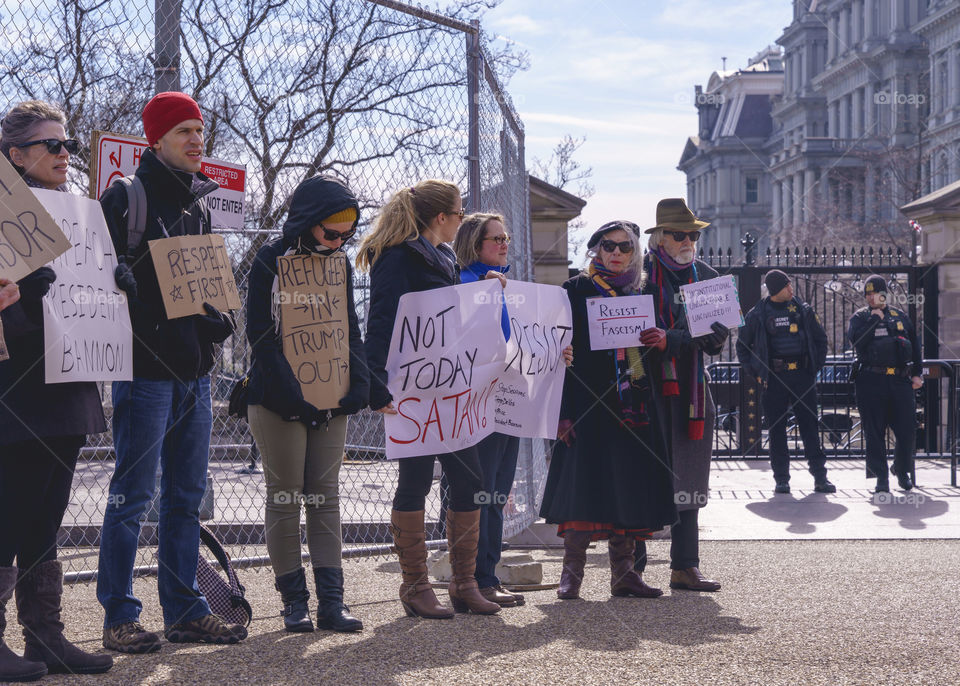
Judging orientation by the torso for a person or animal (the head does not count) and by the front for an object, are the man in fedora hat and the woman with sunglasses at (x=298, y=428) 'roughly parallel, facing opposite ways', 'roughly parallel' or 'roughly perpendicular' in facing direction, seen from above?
roughly parallel

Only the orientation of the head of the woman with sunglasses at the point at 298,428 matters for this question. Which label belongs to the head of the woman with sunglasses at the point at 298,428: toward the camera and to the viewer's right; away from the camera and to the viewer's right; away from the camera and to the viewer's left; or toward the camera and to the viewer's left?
toward the camera and to the viewer's right

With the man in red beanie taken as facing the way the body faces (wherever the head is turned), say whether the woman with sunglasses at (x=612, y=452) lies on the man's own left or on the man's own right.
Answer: on the man's own left

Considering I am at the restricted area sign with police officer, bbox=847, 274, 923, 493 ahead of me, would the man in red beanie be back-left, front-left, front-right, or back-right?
back-right

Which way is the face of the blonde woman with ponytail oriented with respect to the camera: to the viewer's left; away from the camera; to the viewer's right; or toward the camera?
to the viewer's right

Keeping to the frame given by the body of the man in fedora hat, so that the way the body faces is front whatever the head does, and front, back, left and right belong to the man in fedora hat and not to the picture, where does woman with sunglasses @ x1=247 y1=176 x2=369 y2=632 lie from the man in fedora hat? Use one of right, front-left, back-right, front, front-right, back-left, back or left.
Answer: right

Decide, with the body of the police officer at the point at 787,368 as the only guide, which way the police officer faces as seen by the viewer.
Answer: toward the camera

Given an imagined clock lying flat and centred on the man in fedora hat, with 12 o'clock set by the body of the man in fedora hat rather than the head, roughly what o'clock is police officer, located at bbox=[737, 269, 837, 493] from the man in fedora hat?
The police officer is roughly at 8 o'clock from the man in fedora hat.

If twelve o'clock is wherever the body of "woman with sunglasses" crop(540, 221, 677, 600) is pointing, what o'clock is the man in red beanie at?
The man in red beanie is roughly at 3 o'clock from the woman with sunglasses.

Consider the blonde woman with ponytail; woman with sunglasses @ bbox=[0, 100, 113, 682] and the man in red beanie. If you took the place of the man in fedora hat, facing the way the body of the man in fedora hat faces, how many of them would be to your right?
3

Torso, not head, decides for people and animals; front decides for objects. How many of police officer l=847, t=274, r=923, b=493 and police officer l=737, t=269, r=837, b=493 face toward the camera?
2

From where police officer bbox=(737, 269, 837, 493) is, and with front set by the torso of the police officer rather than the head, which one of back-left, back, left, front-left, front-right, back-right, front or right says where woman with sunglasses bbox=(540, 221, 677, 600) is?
front

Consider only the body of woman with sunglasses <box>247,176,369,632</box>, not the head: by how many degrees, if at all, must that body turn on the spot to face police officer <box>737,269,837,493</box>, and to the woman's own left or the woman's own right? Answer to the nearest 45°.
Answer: approximately 90° to the woman's own left

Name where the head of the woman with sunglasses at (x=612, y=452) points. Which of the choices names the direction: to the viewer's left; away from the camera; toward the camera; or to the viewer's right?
toward the camera

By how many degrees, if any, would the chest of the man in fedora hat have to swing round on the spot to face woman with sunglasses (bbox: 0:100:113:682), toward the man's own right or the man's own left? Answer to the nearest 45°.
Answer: approximately 90° to the man's own right

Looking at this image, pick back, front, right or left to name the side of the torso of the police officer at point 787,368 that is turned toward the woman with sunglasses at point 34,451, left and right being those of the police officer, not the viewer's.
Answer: front

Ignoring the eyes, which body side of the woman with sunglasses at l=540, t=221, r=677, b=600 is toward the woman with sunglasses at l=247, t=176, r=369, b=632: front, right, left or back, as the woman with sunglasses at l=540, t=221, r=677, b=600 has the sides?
right
